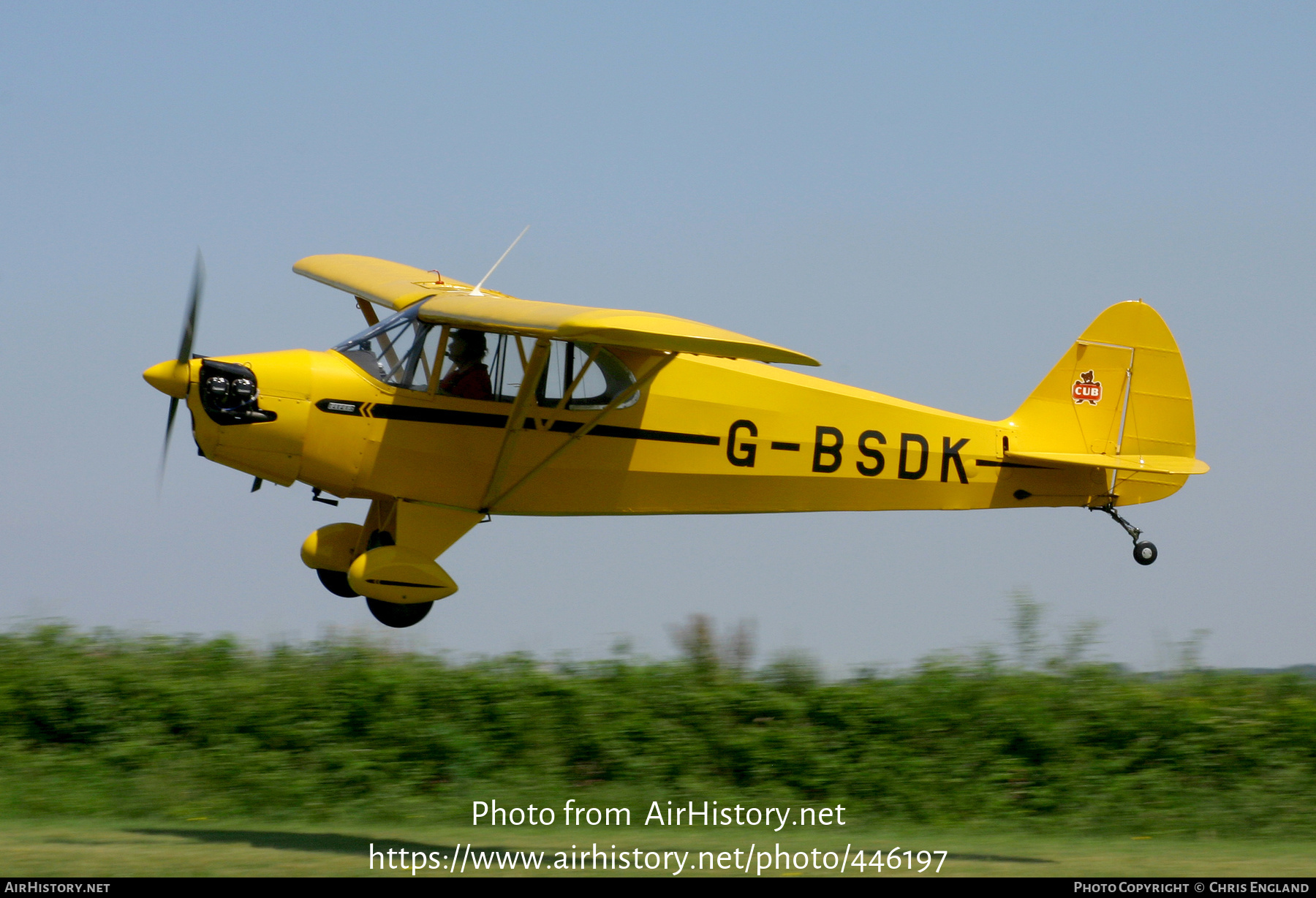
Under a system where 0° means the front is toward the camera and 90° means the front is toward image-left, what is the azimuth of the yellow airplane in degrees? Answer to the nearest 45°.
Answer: approximately 90°

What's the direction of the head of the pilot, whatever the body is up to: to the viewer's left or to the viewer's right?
to the viewer's left
